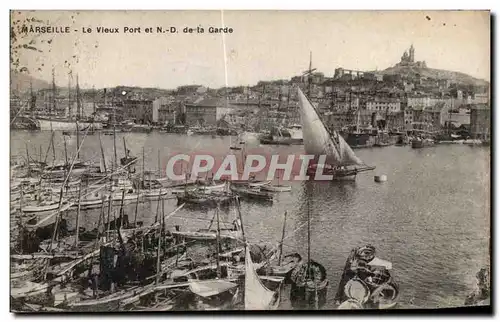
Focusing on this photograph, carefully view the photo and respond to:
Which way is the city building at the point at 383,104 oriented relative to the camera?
toward the camera

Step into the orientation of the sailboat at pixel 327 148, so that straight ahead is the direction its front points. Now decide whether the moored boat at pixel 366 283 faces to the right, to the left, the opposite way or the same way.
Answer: to the left

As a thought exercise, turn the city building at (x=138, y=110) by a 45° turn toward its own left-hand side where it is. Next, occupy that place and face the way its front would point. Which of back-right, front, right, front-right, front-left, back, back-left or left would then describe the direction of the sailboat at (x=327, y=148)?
front-right

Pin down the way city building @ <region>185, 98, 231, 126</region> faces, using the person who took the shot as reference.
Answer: facing the viewer

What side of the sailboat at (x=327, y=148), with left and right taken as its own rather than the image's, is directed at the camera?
right

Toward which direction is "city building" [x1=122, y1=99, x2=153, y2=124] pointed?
toward the camera

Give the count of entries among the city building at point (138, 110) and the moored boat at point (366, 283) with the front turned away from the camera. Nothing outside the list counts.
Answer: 1

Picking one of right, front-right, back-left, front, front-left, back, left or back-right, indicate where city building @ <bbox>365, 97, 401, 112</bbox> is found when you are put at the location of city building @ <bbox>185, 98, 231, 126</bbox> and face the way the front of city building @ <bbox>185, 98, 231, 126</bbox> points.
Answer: left

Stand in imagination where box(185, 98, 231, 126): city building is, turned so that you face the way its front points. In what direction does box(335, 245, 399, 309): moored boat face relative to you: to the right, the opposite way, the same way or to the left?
the opposite way

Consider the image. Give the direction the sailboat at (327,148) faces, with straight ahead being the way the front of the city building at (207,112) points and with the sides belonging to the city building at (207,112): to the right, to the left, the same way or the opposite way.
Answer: to the left

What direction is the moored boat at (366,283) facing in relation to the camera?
away from the camera
